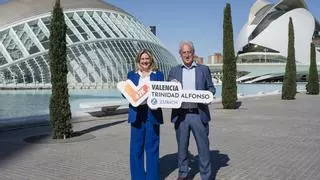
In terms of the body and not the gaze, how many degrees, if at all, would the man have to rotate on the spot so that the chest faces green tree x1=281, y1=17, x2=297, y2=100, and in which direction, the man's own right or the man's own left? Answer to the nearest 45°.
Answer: approximately 180°

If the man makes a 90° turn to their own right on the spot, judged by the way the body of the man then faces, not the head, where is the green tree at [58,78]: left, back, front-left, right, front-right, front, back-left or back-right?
front-right

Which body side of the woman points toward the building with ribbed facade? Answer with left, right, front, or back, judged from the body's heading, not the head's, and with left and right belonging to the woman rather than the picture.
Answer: back

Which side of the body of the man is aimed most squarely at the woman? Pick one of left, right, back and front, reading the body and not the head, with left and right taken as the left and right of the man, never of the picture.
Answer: right

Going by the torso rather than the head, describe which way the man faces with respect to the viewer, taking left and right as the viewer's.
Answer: facing the viewer

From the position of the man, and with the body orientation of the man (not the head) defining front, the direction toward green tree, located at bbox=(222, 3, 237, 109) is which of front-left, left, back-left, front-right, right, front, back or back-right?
back

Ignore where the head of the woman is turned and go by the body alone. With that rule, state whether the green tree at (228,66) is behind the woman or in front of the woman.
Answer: behind

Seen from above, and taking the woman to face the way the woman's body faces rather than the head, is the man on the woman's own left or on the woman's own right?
on the woman's own left

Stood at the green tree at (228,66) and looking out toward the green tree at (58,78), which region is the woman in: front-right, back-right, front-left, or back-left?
front-left

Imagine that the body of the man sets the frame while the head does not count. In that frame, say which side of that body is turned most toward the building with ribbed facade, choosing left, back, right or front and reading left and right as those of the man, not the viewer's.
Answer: back

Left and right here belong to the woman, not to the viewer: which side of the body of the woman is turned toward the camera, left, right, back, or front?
front

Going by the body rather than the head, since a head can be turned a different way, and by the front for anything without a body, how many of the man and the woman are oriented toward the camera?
2
